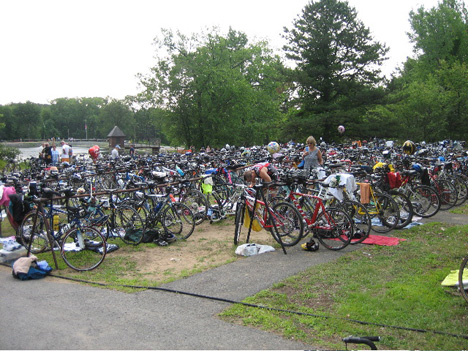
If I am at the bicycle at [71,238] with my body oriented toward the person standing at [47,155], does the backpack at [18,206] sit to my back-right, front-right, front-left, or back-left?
front-left

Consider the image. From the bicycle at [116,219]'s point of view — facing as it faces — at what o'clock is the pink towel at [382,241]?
The pink towel is roughly at 5 o'clock from the bicycle.

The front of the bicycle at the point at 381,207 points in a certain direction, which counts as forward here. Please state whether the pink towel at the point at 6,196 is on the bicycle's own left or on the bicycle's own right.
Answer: on the bicycle's own left

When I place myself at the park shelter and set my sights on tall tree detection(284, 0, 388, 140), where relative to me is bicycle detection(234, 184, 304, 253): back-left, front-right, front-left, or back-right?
front-right

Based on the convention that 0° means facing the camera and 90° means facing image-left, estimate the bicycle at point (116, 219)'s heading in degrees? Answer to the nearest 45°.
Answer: approximately 135°

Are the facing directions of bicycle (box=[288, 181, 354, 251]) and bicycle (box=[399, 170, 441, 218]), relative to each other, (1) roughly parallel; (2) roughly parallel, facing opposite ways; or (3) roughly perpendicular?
roughly parallel

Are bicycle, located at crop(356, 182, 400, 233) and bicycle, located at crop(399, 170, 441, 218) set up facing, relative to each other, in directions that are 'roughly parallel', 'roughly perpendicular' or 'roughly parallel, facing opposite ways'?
roughly parallel

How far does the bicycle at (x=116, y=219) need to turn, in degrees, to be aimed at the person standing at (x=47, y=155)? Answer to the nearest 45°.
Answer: approximately 45° to its right

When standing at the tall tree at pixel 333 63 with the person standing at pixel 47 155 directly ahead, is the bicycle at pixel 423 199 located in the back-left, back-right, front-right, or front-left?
front-left
